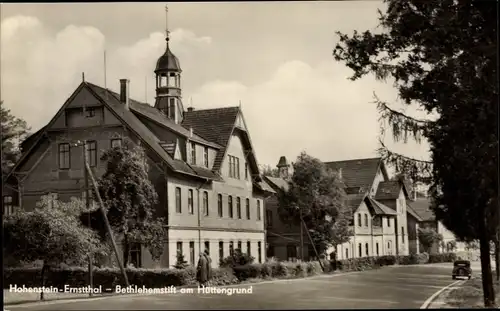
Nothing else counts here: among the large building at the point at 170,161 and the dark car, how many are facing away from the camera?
1

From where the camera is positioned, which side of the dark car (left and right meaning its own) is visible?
back

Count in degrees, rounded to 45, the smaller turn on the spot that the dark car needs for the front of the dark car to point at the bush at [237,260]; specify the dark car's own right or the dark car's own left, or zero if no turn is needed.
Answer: approximately 135° to the dark car's own left

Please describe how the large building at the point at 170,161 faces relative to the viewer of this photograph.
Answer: facing the viewer and to the right of the viewer

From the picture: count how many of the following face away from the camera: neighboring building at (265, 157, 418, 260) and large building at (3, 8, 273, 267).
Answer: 0

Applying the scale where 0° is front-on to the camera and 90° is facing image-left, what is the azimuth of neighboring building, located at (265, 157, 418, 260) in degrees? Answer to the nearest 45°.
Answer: approximately 315°

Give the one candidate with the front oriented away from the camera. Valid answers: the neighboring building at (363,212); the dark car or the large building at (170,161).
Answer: the dark car

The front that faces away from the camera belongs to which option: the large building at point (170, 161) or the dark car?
the dark car

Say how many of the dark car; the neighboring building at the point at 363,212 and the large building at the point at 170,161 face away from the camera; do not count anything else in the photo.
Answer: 1
